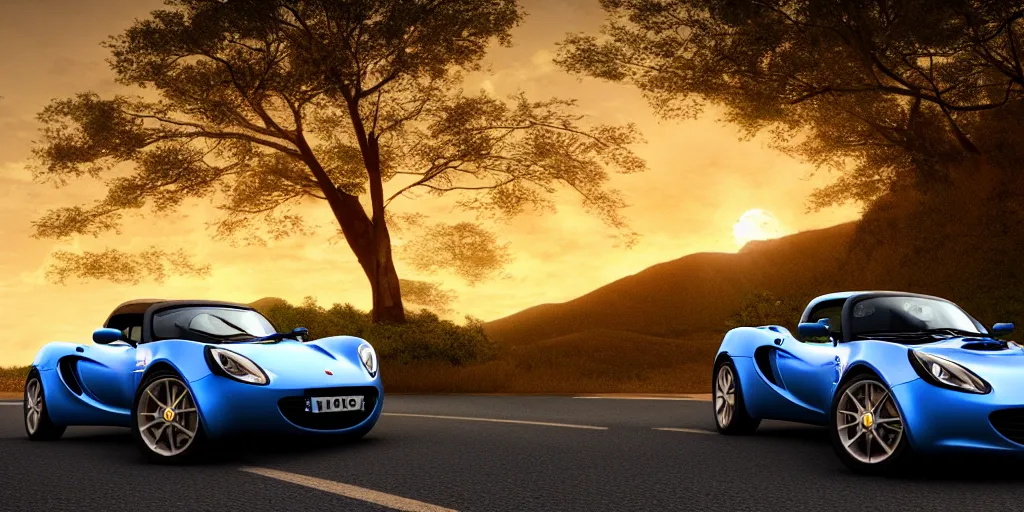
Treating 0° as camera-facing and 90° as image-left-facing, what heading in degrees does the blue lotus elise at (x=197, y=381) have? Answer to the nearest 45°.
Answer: approximately 315°

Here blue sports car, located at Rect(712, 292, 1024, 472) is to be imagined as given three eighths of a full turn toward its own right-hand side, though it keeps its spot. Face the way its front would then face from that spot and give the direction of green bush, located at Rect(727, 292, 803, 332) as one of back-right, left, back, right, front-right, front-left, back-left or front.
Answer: right

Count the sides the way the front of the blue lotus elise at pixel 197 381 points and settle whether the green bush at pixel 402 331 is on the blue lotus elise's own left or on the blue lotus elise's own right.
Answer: on the blue lotus elise's own left

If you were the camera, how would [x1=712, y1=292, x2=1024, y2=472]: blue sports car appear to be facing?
facing the viewer and to the right of the viewer

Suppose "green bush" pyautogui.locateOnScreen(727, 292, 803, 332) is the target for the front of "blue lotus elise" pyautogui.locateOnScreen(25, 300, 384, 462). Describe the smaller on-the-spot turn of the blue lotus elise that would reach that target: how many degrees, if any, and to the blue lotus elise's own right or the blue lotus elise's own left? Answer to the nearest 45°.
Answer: approximately 90° to the blue lotus elise's own left

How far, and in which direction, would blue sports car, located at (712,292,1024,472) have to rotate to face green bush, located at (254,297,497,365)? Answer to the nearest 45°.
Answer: approximately 180°

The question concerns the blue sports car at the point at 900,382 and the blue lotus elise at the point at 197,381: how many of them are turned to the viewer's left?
0
